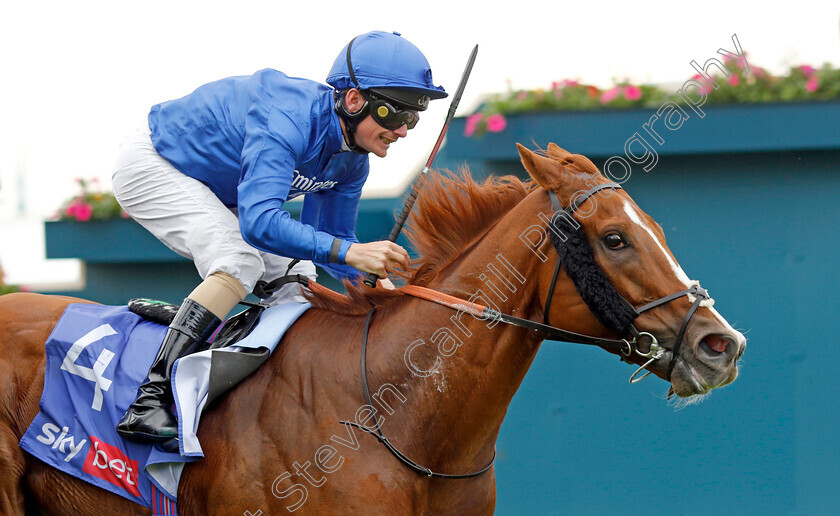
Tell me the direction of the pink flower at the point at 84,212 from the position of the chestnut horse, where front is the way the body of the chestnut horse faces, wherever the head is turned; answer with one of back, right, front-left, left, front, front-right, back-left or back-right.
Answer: back-left

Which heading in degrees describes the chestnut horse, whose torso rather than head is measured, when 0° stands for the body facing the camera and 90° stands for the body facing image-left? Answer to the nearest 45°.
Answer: approximately 270°

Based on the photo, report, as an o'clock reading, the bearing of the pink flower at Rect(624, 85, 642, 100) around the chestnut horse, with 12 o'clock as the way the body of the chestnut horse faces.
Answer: The pink flower is roughly at 10 o'clock from the chestnut horse.

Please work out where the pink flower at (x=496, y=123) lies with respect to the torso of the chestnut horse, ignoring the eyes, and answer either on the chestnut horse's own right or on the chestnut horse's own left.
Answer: on the chestnut horse's own left

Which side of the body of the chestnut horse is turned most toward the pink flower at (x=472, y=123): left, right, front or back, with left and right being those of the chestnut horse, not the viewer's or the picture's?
left

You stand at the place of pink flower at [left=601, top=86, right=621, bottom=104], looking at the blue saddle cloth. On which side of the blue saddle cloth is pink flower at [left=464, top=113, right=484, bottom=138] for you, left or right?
right

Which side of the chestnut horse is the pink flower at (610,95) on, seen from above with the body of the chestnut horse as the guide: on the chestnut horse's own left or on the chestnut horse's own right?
on the chestnut horse's own left
